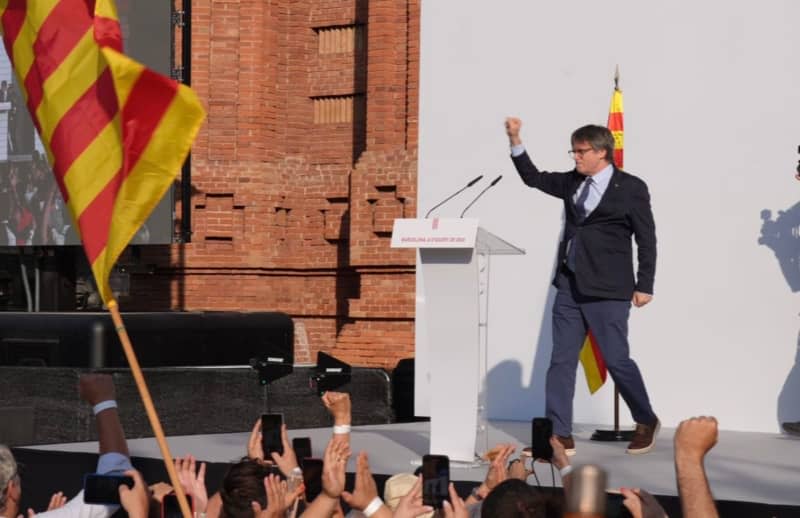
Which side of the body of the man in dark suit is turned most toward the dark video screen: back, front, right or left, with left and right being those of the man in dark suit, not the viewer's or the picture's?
right

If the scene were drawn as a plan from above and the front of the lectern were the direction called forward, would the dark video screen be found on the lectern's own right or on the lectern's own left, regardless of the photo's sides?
on the lectern's own right

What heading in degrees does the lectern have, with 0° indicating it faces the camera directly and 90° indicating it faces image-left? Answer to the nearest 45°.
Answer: approximately 45°

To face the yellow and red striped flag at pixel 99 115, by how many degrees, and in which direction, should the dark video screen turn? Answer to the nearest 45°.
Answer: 0° — it already faces it

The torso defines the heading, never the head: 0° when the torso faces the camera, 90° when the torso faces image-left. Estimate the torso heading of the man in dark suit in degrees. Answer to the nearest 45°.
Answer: approximately 45°

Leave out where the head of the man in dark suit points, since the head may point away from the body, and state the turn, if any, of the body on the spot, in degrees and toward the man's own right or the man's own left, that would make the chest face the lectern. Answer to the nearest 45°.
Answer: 0° — they already face it

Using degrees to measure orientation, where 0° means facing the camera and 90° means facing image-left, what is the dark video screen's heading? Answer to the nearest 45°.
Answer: approximately 0°

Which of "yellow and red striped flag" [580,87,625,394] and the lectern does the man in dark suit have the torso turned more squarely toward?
the lectern

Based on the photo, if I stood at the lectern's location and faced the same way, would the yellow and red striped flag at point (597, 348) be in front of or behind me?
behind

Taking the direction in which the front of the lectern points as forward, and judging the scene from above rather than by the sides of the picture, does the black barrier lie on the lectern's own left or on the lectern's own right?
on the lectern's own right

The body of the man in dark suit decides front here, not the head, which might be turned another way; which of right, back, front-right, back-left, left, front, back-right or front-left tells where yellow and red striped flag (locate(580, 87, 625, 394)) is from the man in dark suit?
back-right
